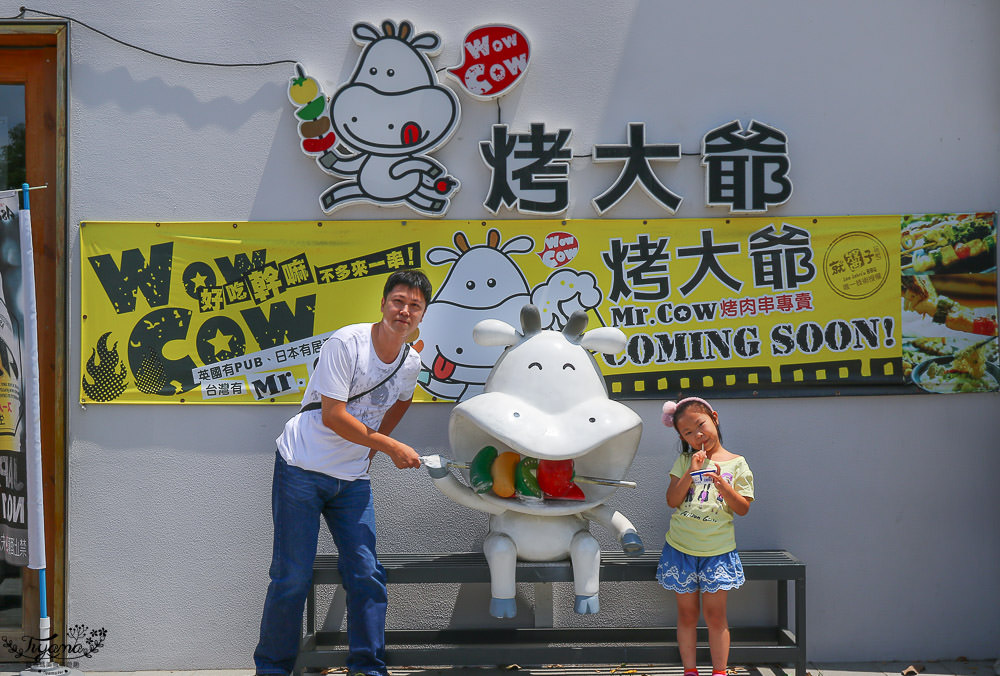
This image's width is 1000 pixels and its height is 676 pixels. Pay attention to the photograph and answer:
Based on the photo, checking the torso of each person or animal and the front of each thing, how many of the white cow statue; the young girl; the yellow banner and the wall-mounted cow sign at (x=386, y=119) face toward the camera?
4

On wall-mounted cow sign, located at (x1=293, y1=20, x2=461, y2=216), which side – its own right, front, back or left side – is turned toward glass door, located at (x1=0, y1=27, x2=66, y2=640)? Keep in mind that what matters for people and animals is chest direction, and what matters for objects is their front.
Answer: right

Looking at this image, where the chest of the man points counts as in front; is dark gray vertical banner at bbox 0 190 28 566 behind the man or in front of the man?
behind

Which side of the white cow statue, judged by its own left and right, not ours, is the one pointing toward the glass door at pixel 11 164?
right

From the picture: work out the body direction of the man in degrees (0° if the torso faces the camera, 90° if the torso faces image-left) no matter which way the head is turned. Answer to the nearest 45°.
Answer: approximately 315°

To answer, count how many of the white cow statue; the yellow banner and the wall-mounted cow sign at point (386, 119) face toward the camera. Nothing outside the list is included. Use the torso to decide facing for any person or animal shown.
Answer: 3

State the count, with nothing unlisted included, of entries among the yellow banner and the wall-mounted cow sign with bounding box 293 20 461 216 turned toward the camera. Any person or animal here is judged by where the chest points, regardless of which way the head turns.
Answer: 2

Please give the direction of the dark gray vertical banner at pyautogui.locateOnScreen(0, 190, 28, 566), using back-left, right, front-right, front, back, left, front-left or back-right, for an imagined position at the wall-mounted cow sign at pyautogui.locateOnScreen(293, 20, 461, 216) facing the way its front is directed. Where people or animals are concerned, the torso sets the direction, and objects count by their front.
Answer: right

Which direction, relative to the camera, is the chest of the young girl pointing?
toward the camera

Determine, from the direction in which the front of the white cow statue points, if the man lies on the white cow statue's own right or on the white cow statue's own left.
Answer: on the white cow statue's own right

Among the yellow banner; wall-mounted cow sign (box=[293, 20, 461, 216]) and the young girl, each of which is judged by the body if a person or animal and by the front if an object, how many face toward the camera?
3
